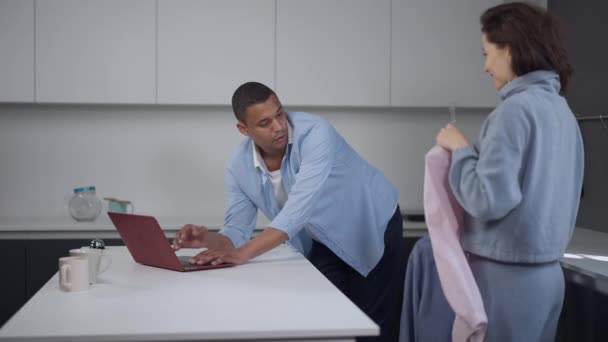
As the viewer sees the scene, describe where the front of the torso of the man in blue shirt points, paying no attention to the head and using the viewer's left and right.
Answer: facing the viewer and to the left of the viewer

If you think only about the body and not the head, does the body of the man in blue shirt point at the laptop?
yes

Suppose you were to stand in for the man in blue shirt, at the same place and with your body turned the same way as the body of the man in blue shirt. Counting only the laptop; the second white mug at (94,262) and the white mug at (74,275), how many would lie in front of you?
3

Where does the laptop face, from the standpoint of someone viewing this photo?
facing away from the viewer and to the right of the viewer

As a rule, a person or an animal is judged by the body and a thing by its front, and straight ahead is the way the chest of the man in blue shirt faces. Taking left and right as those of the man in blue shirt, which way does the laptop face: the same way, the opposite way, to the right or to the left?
the opposite way

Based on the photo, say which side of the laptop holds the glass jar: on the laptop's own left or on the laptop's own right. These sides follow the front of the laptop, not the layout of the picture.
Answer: on the laptop's own left

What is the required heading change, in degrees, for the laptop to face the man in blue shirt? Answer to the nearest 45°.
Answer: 0° — it already faces them
